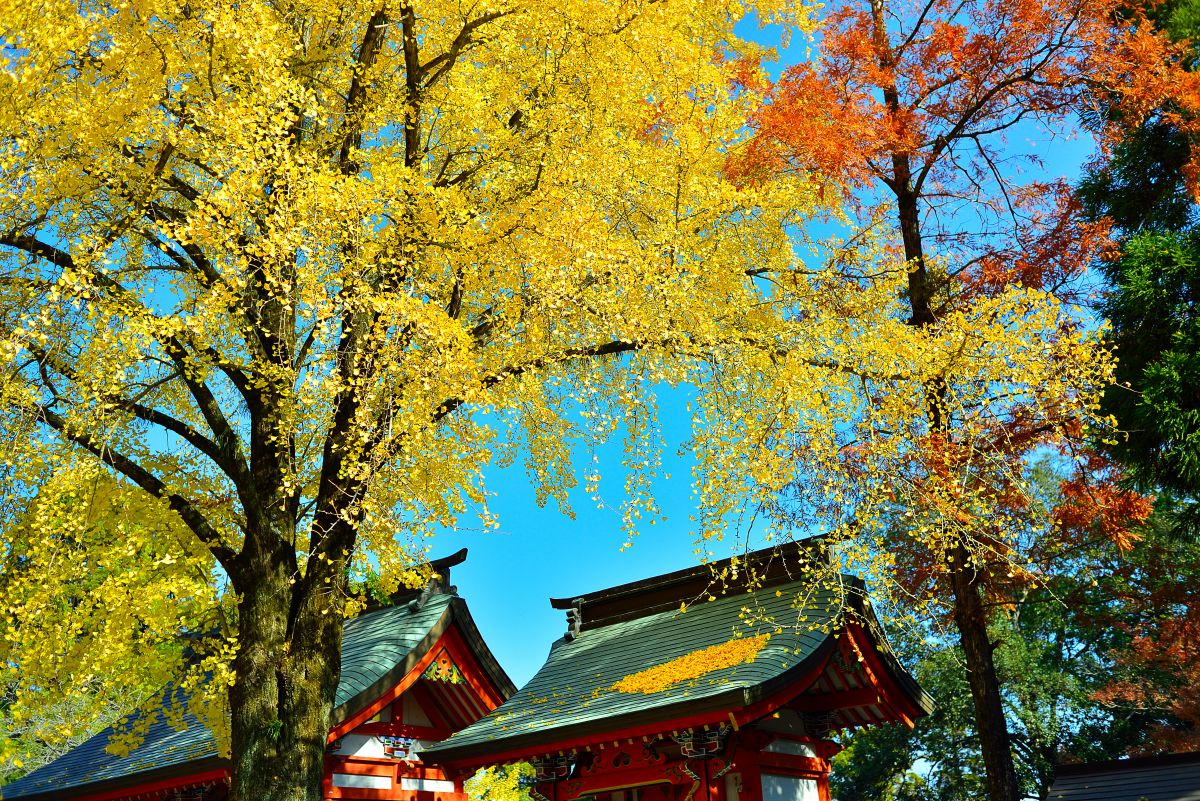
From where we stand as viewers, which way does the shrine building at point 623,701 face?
facing the viewer and to the left of the viewer
